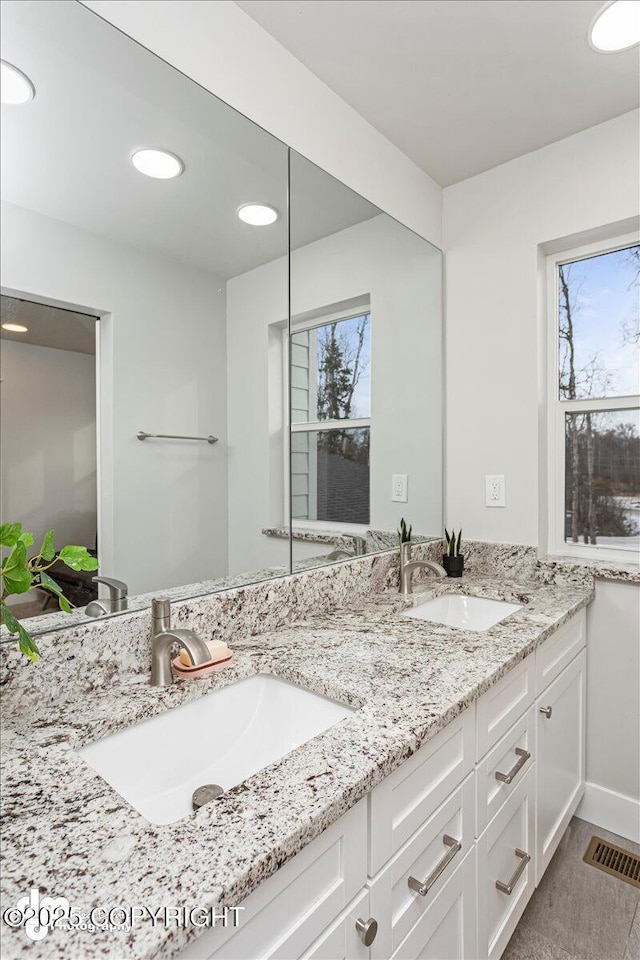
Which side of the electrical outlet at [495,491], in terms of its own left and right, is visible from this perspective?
front

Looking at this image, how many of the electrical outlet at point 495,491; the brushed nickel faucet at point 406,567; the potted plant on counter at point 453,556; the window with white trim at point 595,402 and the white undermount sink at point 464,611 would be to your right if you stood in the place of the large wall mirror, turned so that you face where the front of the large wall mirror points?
0

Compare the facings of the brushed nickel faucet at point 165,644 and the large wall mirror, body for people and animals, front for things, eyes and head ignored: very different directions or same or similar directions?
same or similar directions

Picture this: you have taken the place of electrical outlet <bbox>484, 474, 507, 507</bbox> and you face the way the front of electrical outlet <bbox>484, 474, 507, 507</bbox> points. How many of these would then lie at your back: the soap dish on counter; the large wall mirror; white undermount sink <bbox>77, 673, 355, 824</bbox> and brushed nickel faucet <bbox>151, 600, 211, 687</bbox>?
0

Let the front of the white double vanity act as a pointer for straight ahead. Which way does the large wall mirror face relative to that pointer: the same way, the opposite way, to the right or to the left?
the same way

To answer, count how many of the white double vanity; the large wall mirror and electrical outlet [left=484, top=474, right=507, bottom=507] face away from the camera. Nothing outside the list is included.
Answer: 0

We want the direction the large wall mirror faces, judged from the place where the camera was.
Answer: facing the viewer and to the right of the viewer

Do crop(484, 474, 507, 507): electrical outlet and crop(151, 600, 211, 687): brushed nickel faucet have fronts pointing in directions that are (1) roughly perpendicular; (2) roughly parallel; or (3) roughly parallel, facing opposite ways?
roughly perpendicular

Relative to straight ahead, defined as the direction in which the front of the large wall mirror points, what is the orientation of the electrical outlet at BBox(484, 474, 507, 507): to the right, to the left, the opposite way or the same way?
to the right

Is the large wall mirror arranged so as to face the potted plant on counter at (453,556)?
no

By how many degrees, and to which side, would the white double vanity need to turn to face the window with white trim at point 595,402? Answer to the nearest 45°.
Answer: approximately 90° to its left

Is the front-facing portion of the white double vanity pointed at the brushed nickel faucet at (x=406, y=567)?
no

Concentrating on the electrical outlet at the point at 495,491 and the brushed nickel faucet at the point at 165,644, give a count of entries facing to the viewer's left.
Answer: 0

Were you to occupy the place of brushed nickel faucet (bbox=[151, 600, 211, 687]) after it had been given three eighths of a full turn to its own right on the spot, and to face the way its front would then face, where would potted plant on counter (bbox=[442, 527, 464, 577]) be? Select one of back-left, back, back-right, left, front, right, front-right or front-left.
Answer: back-right

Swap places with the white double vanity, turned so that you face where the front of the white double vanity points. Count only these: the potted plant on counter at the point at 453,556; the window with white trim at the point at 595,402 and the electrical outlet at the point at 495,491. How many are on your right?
0
